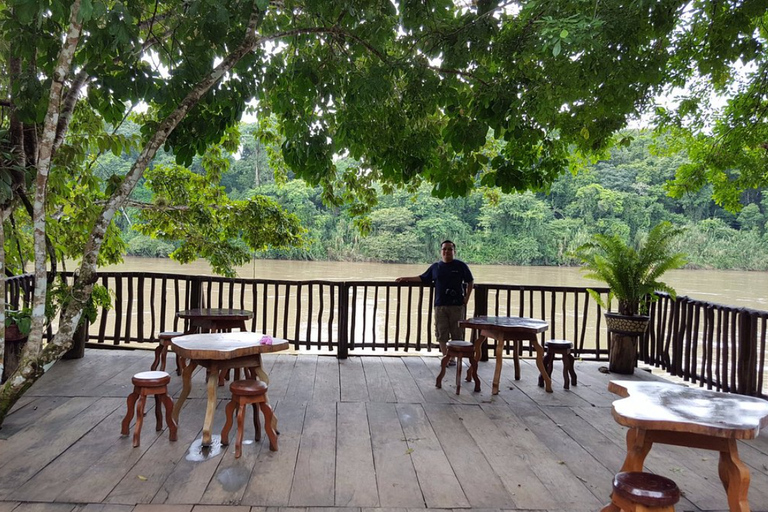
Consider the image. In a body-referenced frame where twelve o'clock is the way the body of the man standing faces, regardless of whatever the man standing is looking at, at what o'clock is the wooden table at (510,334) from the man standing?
The wooden table is roughly at 11 o'clock from the man standing.

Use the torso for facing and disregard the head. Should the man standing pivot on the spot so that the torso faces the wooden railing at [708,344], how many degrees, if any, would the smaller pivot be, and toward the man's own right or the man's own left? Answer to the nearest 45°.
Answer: approximately 90° to the man's own left

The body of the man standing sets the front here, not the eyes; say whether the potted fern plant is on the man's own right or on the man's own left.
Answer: on the man's own left

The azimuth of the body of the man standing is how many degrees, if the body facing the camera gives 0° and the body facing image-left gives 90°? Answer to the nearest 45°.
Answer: approximately 0°

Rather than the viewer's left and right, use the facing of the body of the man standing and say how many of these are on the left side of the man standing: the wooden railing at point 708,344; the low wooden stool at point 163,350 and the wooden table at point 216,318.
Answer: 1

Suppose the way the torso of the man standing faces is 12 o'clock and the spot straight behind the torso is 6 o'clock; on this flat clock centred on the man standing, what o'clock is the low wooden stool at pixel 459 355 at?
The low wooden stool is roughly at 12 o'clock from the man standing.

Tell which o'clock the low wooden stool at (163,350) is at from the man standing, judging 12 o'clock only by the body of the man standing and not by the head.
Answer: The low wooden stool is roughly at 2 o'clock from the man standing.

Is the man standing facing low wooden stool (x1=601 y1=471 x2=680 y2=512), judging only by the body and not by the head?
yes
